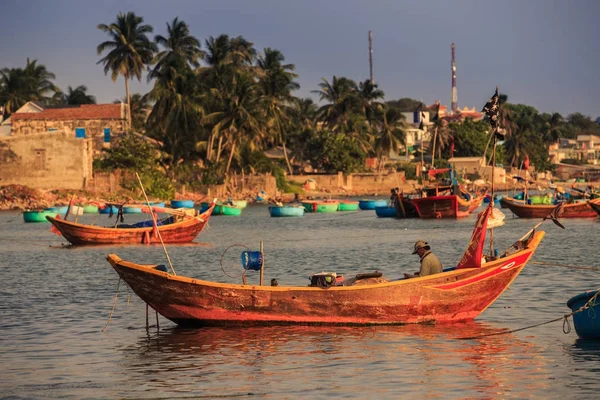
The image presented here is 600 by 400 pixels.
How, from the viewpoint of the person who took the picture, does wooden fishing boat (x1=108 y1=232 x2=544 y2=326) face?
facing to the right of the viewer

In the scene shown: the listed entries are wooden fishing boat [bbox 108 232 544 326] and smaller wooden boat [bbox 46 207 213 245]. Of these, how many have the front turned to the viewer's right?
2

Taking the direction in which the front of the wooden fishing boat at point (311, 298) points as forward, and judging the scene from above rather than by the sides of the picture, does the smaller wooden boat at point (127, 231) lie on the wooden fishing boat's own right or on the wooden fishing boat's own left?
on the wooden fishing boat's own left

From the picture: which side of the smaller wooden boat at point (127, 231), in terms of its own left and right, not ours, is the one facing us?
right

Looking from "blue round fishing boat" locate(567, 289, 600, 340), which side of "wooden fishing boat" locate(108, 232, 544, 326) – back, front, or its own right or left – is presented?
front

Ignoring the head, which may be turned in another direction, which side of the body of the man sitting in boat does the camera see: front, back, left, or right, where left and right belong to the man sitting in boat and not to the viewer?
left

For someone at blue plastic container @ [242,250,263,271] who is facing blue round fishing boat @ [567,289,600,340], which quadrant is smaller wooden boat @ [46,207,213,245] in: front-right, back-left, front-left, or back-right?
back-left
